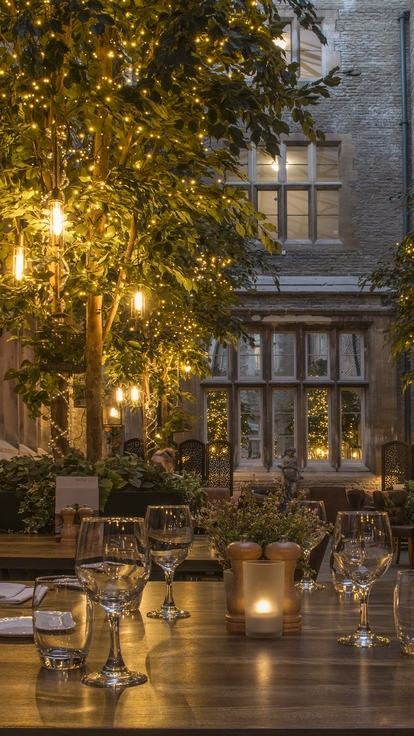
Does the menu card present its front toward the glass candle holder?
yes

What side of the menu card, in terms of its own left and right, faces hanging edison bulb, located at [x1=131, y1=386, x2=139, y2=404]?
back

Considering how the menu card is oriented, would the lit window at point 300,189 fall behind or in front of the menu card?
behind

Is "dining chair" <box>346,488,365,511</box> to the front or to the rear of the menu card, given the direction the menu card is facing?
to the rear

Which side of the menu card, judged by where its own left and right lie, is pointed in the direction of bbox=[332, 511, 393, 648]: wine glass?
front

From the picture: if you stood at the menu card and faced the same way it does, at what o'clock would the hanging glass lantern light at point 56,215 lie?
The hanging glass lantern light is roughly at 6 o'clock from the menu card.

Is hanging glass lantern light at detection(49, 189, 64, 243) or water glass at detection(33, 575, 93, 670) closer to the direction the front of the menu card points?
the water glass

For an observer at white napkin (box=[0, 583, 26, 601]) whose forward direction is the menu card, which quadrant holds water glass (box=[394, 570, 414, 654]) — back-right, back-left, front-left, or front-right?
back-right

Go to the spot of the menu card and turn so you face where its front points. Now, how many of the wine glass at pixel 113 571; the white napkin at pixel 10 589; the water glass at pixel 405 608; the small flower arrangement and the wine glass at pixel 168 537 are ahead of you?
5

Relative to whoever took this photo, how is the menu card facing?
facing the viewer

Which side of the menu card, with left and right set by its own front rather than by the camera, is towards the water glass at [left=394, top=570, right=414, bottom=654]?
front

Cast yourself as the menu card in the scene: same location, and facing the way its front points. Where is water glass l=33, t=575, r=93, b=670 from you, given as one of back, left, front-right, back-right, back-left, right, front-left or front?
front

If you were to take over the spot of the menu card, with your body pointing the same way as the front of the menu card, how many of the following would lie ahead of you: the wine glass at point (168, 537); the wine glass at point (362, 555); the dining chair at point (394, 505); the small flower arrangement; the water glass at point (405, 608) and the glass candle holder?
5

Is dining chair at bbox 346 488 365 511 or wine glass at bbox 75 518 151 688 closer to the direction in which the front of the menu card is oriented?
the wine glass

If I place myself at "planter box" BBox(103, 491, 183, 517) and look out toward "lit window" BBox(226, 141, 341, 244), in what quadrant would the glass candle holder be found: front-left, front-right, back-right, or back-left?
back-right

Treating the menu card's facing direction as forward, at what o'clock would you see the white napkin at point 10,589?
The white napkin is roughly at 12 o'clock from the menu card.
